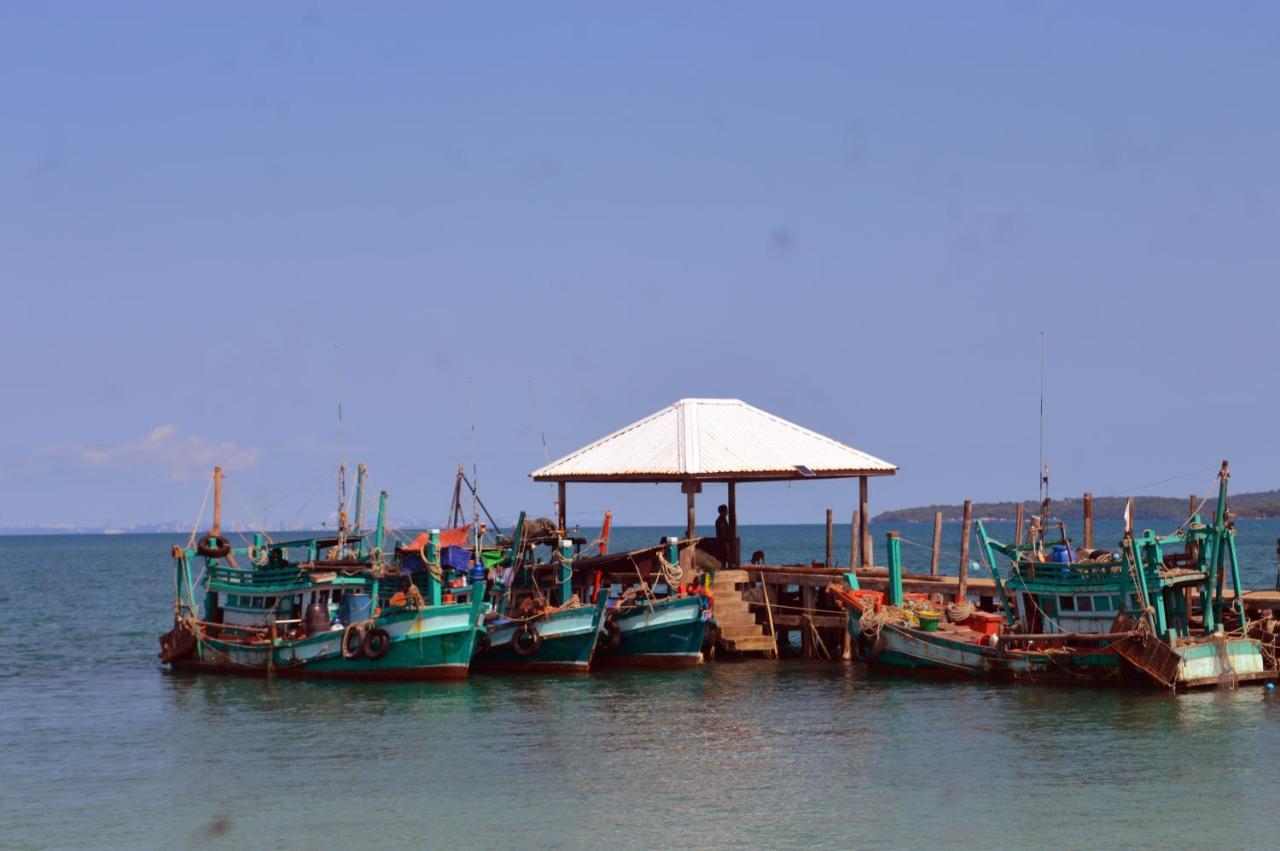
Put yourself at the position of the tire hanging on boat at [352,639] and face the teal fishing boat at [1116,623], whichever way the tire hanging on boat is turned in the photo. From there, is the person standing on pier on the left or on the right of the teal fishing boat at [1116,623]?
left

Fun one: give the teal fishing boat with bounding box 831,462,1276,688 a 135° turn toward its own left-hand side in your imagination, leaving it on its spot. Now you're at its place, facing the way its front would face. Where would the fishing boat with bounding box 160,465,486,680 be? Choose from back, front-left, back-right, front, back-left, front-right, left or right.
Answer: right

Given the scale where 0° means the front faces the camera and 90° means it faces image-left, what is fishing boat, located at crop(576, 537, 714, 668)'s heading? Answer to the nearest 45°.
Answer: approximately 315°

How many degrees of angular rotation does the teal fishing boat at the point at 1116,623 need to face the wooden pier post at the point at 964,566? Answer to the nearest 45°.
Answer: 0° — it already faces it

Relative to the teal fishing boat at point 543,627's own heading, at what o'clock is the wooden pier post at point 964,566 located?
The wooden pier post is roughly at 10 o'clock from the teal fishing boat.

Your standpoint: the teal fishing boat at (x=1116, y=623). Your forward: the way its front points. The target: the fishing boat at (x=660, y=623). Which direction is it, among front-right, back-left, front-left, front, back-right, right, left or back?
front-left

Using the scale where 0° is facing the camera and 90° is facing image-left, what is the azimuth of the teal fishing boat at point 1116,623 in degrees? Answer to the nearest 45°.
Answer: approximately 135°

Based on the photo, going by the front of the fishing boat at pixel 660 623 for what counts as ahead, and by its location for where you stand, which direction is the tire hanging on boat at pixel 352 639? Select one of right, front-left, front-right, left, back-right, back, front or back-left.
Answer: back-right

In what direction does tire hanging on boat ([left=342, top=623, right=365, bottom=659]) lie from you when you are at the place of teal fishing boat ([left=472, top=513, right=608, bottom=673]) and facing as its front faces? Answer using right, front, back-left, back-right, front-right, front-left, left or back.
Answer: back-right

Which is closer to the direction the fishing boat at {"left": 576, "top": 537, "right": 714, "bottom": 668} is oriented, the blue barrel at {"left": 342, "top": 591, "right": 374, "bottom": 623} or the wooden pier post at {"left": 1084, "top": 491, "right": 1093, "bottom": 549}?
the wooden pier post

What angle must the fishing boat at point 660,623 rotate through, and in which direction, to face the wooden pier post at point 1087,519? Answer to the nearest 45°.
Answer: approximately 45° to its left

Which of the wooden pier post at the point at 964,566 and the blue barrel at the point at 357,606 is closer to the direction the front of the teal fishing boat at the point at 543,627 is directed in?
the wooden pier post

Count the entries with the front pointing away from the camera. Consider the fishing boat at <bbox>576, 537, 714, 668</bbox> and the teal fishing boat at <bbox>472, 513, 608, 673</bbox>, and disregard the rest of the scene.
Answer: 0

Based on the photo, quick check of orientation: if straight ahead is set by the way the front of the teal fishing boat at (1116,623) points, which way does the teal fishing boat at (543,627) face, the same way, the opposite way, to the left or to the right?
the opposite way
